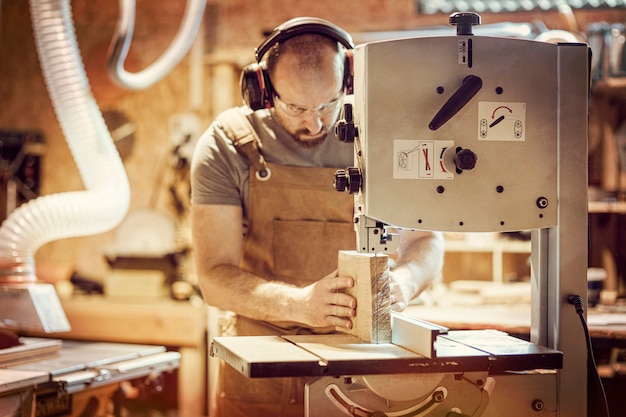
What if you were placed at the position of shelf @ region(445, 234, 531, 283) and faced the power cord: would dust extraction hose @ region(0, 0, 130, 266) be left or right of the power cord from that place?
right

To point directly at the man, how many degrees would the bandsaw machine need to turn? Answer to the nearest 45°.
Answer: approximately 45° to its left

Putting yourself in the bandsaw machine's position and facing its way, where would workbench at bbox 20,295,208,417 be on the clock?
The workbench is roughly at 11 o'clock from the bandsaw machine.

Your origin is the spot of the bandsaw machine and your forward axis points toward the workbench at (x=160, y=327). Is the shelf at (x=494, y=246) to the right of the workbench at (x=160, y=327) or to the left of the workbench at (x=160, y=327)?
right

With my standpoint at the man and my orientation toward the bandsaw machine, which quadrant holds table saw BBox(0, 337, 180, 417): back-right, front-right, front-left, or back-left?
back-right
